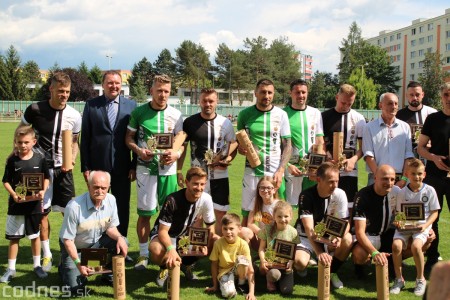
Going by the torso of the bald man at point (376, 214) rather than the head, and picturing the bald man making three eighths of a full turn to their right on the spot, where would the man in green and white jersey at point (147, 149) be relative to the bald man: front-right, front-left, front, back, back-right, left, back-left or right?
front

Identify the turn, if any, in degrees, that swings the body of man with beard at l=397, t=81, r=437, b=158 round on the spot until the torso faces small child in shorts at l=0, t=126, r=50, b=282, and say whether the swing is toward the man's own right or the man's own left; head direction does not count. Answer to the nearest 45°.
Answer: approximately 45° to the man's own right

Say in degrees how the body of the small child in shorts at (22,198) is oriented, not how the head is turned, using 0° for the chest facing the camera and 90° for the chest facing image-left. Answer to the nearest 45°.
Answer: approximately 0°

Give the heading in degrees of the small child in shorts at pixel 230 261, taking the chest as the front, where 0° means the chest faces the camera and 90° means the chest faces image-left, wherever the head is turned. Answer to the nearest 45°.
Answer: approximately 0°

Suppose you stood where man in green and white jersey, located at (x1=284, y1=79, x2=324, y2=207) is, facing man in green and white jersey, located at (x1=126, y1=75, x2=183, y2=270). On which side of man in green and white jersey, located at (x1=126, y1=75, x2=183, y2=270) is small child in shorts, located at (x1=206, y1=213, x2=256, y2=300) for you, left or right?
left

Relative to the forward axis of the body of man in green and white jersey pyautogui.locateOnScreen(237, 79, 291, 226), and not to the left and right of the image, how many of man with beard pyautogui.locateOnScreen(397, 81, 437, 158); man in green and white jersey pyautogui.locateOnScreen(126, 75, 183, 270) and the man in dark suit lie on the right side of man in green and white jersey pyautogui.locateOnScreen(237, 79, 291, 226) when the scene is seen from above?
2

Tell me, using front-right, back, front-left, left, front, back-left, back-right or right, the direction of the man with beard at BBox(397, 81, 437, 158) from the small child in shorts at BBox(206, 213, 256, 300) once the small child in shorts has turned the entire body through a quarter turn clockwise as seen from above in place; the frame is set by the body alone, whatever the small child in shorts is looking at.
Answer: back-right

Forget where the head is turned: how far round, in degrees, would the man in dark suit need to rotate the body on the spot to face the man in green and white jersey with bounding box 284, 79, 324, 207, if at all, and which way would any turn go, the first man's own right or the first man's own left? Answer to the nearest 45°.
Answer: approximately 90° to the first man's own left

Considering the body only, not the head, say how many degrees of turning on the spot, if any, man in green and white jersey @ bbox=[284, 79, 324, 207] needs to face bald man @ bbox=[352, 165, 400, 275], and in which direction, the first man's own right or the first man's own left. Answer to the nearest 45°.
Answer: approximately 45° to the first man's own left

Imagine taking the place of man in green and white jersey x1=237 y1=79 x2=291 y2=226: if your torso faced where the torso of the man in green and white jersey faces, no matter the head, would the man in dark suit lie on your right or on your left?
on your right

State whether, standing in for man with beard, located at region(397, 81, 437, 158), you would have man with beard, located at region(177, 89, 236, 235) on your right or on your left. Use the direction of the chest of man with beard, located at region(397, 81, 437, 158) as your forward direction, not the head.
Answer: on your right

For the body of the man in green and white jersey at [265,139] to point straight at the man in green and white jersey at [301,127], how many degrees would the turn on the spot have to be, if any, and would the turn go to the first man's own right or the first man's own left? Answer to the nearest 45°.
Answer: approximately 135° to the first man's own left
